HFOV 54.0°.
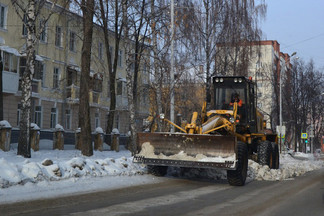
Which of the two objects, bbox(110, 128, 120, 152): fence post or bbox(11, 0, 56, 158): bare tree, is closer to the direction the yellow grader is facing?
the bare tree

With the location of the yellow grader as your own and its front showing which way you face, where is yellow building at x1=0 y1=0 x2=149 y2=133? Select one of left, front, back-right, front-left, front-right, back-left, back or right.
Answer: right

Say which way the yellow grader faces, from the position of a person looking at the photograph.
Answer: facing the viewer and to the left of the viewer

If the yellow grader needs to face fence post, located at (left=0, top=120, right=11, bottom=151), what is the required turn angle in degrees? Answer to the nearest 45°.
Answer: approximately 90° to its right

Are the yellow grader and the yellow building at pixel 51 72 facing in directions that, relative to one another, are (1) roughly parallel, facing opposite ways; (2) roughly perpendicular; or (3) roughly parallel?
roughly perpendicular

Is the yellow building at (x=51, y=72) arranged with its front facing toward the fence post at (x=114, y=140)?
yes

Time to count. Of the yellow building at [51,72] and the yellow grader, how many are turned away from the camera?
0

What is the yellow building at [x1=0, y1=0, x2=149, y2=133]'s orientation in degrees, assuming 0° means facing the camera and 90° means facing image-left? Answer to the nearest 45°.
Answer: approximately 315°

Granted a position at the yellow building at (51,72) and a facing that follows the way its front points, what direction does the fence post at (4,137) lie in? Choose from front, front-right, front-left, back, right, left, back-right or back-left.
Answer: front-right

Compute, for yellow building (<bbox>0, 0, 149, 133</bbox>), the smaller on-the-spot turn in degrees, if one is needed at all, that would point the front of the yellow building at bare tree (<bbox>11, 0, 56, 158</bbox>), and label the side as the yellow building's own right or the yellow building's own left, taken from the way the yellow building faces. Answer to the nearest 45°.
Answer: approximately 45° to the yellow building's own right

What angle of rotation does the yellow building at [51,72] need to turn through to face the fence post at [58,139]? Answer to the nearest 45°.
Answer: approximately 45° to its right

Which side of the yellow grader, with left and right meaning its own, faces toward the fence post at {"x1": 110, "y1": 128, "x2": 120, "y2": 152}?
right

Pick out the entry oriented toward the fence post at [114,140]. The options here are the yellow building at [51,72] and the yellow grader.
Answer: the yellow building

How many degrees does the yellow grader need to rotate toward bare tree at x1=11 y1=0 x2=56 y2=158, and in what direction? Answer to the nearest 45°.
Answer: approximately 45° to its right
